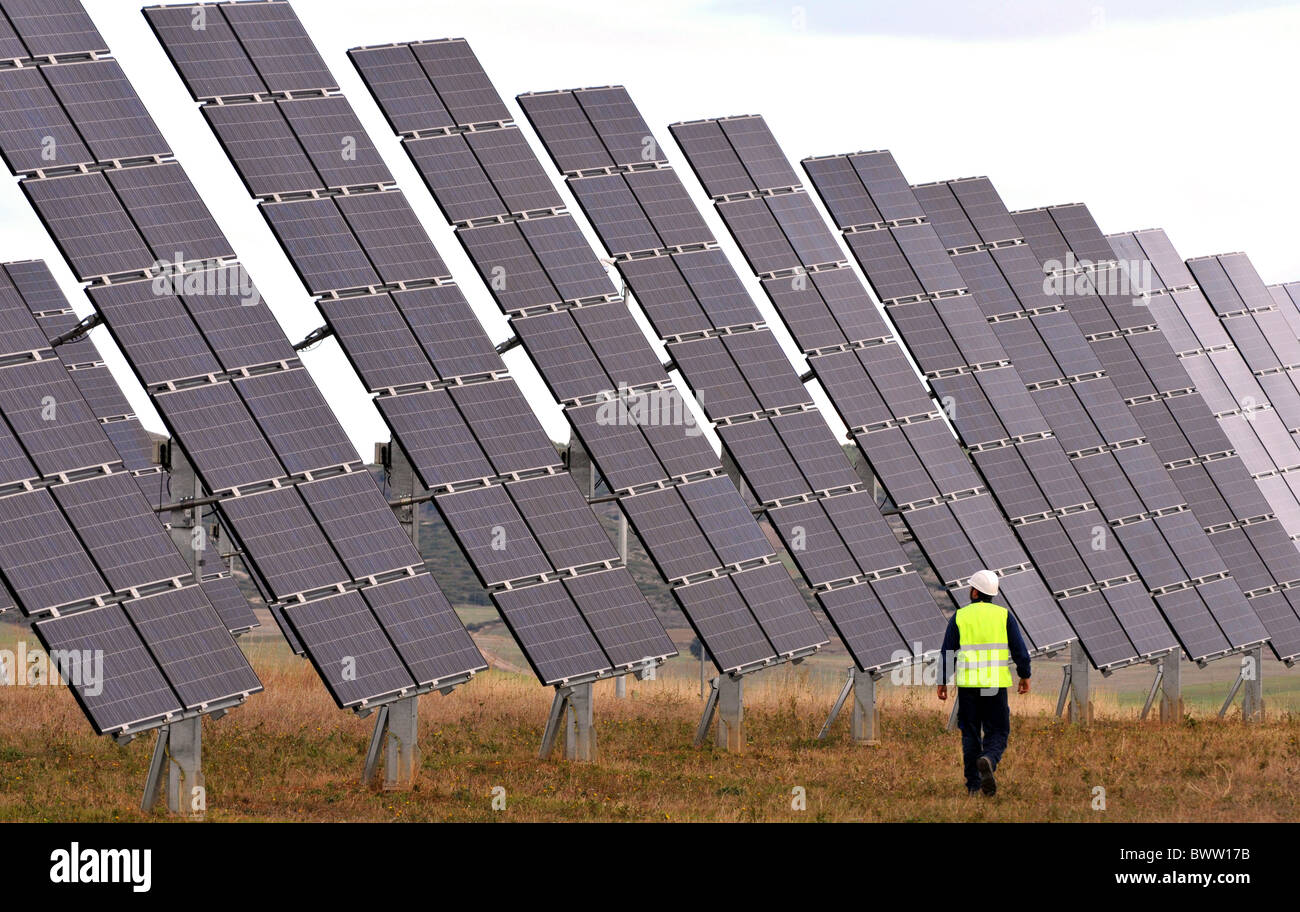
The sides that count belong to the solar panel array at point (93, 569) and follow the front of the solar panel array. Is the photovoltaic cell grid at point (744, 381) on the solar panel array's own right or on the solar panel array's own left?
on the solar panel array's own left

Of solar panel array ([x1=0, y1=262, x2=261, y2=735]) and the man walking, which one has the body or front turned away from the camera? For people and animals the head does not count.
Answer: the man walking

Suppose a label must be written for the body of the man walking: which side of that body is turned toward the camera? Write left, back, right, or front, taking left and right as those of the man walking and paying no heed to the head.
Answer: back
